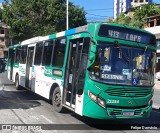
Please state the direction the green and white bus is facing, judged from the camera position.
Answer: facing the viewer and to the right of the viewer

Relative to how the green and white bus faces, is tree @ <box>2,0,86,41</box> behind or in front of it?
behind
